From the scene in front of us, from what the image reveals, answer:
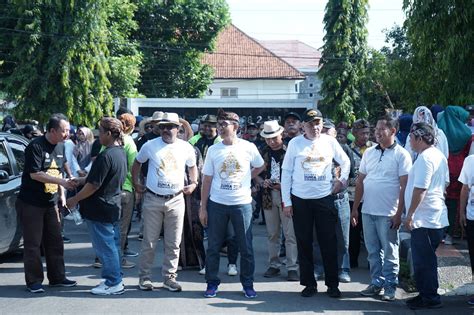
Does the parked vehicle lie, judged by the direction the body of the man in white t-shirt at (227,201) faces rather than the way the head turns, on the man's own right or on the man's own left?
on the man's own right

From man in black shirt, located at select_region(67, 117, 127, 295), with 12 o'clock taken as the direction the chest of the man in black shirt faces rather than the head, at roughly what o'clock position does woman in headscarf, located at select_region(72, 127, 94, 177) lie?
The woman in headscarf is roughly at 3 o'clock from the man in black shirt.

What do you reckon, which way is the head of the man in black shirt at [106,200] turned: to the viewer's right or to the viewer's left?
to the viewer's left

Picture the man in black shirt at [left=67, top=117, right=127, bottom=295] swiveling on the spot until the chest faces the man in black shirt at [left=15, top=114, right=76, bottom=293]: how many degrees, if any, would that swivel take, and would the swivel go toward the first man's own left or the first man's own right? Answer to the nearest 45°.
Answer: approximately 45° to the first man's own right

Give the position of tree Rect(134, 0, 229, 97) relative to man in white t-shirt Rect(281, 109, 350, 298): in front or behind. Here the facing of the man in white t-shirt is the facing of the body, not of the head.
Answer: behind

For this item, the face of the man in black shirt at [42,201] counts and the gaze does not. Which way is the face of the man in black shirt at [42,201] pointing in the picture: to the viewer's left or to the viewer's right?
to the viewer's right

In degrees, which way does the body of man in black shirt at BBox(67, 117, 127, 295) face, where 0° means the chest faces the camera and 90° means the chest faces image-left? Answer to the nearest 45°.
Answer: approximately 90°

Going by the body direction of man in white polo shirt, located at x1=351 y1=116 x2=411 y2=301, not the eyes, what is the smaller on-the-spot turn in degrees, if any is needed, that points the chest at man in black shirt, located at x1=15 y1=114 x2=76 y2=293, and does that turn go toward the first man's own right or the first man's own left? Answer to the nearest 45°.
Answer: approximately 45° to the first man's own right

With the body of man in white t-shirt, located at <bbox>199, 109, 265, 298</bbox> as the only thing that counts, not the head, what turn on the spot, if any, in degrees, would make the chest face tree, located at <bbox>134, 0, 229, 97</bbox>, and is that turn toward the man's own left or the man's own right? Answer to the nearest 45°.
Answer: approximately 180°

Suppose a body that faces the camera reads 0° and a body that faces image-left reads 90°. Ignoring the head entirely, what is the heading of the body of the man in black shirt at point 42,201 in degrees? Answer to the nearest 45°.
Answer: approximately 315°

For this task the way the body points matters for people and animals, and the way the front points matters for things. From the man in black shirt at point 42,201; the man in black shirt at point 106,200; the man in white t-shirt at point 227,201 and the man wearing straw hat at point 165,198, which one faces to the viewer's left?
the man in black shirt at point 106,200
